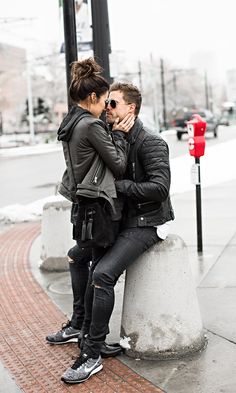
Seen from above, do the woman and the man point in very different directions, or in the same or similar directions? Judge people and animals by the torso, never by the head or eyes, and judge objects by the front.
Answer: very different directions

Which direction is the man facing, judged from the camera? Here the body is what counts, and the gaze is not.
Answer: to the viewer's left

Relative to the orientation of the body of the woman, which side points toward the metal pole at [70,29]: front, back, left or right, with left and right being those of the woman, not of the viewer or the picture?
left

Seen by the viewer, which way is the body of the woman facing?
to the viewer's right

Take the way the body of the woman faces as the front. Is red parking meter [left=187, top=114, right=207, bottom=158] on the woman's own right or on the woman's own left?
on the woman's own left
